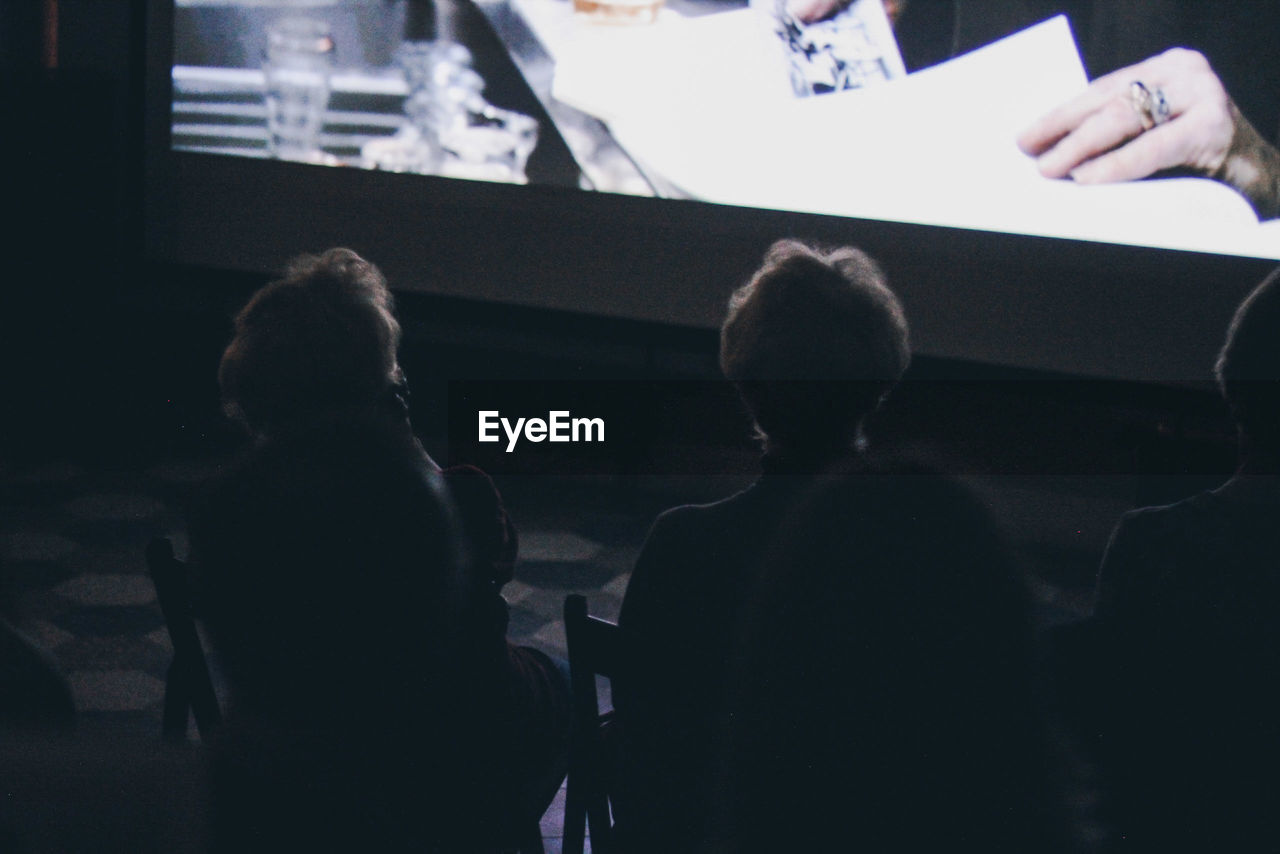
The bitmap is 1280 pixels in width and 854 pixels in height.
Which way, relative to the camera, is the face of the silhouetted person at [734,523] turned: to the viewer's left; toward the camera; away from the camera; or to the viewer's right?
away from the camera

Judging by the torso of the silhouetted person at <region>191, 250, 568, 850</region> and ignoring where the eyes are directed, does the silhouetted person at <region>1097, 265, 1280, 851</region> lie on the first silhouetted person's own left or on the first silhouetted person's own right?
on the first silhouetted person's own right

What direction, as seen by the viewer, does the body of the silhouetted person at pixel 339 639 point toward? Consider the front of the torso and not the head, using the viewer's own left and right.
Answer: facing away from the viewer and to the right of the viewer
